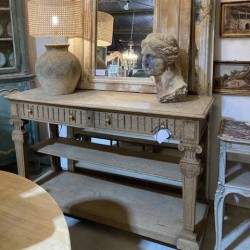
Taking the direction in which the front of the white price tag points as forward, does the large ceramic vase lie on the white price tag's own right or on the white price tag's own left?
on the white price tag's own right

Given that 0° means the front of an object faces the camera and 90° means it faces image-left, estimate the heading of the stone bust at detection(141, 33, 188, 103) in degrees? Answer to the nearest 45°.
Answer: approximately 45°

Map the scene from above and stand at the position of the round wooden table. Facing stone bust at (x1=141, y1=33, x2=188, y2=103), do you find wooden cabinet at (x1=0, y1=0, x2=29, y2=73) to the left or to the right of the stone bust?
left

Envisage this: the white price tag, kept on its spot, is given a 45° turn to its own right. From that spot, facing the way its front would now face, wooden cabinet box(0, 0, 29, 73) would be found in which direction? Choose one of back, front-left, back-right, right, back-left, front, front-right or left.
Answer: right

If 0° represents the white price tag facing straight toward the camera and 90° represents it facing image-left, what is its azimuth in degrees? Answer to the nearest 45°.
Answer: approximately 0°

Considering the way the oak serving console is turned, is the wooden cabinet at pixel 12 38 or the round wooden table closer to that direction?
the round wooden table

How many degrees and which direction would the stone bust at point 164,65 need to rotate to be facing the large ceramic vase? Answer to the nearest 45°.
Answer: approximately 45° to its right

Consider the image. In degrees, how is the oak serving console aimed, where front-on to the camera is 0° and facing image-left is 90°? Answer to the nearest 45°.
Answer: approximately 45°
